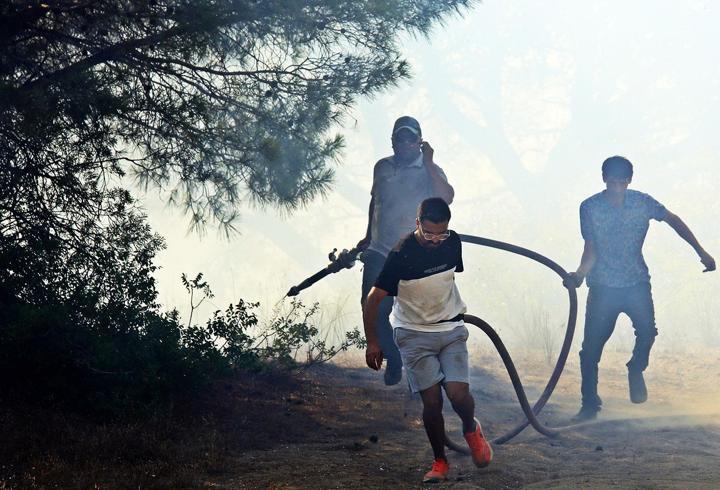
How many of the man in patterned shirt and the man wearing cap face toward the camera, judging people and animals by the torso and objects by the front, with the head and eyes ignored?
2

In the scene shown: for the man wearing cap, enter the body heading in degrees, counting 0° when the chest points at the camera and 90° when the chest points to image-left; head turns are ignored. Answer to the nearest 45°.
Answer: approximately 0°

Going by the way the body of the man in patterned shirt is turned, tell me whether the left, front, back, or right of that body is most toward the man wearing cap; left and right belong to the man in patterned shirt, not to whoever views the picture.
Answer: right

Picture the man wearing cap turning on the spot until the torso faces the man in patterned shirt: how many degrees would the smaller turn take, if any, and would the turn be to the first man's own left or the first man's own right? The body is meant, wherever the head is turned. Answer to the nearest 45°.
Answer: approximately 90° to the first man's own left
